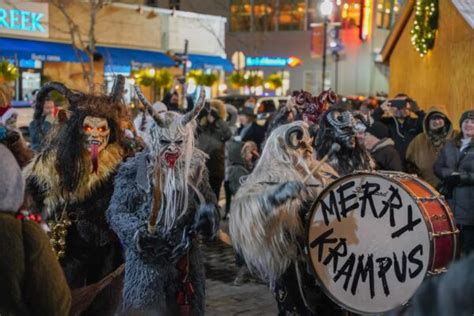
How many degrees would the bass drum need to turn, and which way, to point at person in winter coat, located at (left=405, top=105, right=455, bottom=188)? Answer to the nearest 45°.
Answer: approximately 135° to its right

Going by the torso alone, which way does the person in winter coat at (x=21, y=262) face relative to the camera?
away from the camera
